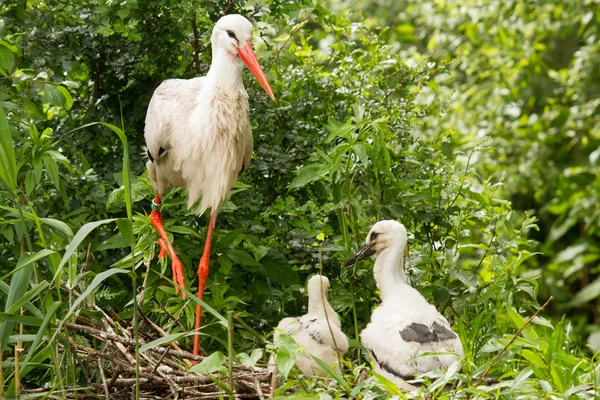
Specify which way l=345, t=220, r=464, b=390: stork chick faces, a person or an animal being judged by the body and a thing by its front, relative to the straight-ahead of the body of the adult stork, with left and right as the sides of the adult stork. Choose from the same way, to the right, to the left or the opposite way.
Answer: the opposite way

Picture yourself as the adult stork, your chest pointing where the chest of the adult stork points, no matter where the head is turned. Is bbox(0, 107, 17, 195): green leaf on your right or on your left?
on your right

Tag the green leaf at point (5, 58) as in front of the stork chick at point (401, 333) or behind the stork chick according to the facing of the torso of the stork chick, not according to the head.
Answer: in front

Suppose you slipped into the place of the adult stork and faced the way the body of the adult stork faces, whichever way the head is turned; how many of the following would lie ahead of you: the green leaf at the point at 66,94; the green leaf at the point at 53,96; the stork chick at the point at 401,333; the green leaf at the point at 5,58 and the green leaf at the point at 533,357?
2

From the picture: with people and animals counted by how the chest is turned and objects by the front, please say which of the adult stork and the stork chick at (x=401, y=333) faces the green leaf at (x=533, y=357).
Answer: the adult stork
